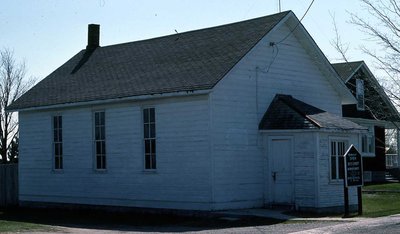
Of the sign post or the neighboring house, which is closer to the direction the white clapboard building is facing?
the sign post

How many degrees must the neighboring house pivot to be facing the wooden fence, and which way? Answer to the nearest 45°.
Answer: approximately 90° to its right

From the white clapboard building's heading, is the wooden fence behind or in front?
behind

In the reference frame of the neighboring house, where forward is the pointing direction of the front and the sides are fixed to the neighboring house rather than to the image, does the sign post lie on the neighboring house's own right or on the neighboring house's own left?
on the neighboring house's own right

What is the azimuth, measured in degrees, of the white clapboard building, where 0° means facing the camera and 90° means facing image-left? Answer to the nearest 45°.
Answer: approximately 315°
